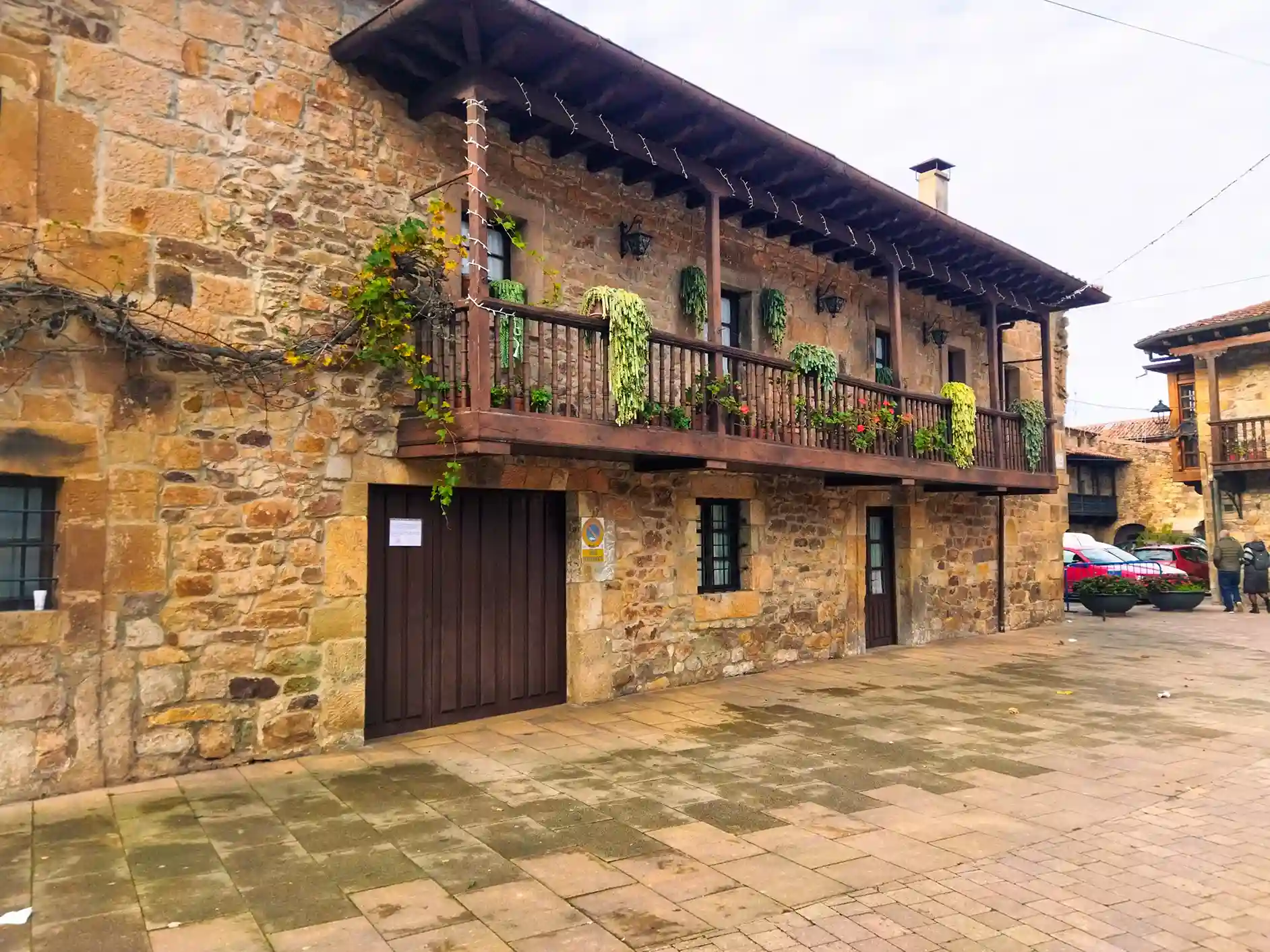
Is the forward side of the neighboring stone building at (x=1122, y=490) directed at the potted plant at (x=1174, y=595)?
yes

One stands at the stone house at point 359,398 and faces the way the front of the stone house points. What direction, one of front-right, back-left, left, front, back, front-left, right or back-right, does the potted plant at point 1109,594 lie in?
left

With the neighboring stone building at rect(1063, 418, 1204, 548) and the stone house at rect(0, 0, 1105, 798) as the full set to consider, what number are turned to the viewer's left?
0

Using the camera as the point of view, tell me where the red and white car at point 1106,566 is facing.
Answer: facing the viewer and to the right of the viewer

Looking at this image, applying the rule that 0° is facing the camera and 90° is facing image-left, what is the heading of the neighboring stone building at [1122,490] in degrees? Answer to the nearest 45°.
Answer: approximately 0°

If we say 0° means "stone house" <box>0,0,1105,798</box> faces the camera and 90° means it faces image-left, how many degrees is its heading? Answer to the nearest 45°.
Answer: approximately 315°

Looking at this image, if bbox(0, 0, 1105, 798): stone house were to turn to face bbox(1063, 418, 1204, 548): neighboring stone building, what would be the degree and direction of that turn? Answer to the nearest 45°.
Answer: approximately 90° to its left

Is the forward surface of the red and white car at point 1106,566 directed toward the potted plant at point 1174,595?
yes

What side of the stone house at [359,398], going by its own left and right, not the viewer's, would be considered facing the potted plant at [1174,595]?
left

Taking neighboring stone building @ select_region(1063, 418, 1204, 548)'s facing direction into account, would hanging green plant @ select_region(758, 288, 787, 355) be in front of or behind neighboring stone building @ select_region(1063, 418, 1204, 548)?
in front

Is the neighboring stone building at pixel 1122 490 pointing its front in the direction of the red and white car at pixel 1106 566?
yes
